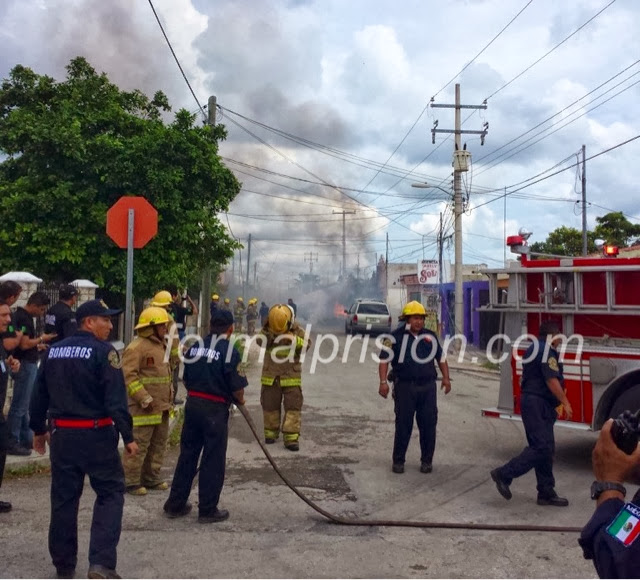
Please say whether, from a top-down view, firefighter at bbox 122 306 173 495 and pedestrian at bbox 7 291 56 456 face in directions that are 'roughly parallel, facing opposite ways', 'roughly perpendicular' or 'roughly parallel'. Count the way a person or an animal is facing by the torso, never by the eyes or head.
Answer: roughly parallel

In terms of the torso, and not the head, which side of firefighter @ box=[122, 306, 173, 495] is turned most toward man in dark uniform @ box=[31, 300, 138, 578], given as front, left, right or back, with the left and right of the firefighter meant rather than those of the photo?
right

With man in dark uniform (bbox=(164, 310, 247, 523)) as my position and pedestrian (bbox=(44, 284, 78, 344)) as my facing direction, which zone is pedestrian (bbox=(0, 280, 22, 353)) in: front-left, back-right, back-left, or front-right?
front-left

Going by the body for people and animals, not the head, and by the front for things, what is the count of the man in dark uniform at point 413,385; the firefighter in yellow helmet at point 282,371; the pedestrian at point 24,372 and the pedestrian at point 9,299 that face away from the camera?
0

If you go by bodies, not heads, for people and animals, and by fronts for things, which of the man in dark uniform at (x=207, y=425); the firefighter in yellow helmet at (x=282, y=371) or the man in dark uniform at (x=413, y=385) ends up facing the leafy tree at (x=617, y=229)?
the man in dark uniform at (x=207, y=425)

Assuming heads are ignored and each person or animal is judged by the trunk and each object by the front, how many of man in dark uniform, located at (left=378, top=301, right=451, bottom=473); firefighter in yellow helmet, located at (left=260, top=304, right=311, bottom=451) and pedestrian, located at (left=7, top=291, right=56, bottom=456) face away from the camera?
0

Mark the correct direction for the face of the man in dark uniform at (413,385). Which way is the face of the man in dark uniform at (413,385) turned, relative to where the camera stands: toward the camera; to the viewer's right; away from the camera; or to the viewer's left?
toward the camera

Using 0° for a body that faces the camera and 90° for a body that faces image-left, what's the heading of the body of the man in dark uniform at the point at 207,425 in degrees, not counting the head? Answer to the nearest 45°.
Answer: approximately 225°

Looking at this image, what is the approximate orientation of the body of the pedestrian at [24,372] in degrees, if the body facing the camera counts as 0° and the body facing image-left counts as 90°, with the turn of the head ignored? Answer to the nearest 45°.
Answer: approximately 270°

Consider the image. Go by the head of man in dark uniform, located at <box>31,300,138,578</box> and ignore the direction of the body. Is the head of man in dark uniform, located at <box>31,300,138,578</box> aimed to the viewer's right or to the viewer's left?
to the viewer's right

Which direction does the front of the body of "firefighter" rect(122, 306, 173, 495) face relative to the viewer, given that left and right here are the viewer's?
facing to the right of the viewer

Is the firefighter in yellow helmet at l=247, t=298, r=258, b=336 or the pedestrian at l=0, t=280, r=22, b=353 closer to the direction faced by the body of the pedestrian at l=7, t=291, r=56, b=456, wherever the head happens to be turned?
the firefighter in yellow helmet

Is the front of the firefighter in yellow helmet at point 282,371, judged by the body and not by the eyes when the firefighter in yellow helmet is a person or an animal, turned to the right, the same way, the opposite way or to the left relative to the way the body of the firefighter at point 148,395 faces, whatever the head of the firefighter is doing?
to the right

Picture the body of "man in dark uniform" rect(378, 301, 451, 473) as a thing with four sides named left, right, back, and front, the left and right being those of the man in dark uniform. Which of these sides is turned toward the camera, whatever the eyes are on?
front

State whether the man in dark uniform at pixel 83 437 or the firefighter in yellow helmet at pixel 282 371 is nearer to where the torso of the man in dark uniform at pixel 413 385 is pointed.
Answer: the man in dark uniform

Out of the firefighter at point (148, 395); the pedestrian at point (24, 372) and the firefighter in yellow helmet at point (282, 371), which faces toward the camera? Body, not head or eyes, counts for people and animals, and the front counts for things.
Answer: the firefighter in yellow helmet
